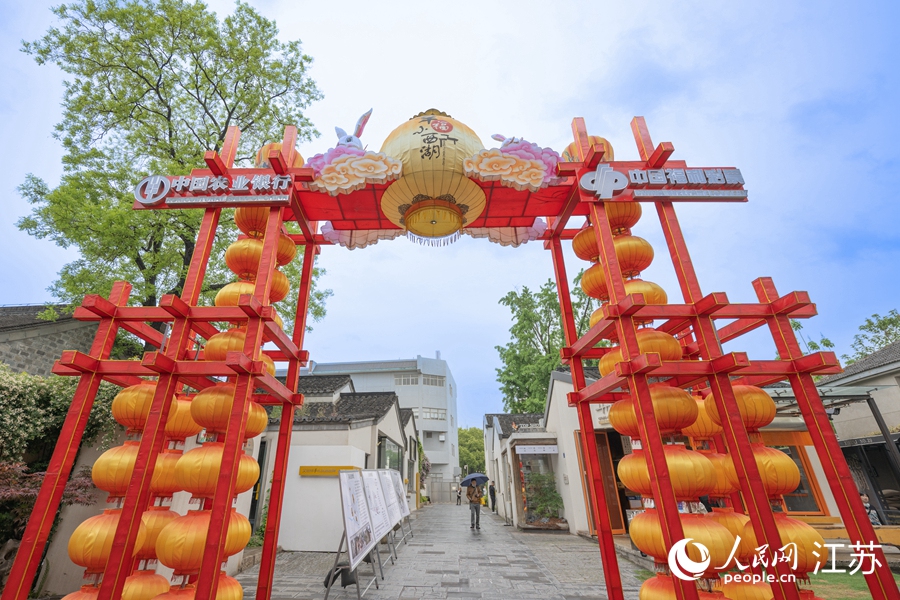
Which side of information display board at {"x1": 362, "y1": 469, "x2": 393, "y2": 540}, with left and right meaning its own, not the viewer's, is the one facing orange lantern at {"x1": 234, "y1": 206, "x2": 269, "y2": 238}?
right

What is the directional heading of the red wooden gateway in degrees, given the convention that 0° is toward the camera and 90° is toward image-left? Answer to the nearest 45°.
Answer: approximately 0°

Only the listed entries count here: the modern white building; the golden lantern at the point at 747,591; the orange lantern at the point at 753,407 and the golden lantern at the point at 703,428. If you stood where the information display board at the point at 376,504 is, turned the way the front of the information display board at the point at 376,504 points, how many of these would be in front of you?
3

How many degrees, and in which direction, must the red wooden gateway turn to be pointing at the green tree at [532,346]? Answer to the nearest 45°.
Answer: approximately 180°

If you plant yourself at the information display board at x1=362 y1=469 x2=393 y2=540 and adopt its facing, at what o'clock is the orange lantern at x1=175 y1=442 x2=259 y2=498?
The orange lantern is roughly at 2 o'clock from the information display board.

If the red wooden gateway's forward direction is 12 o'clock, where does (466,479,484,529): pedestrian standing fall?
The pedestrian standing is roughly at 6 o'clock from the red wooden gateway.

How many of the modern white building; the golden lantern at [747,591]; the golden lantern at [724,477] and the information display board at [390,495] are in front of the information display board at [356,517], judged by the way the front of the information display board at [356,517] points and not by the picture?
2

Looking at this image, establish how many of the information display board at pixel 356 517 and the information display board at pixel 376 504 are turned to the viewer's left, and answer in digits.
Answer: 0

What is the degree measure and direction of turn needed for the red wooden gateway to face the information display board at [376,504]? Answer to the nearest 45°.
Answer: approximately 180°

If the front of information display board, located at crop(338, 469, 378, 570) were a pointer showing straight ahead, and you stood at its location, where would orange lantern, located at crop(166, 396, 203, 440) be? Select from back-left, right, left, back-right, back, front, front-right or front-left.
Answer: right

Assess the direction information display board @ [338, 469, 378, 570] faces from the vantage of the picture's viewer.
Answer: facing the viewer and to the right of the viewer

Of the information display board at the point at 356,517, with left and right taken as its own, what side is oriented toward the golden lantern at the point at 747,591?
front
